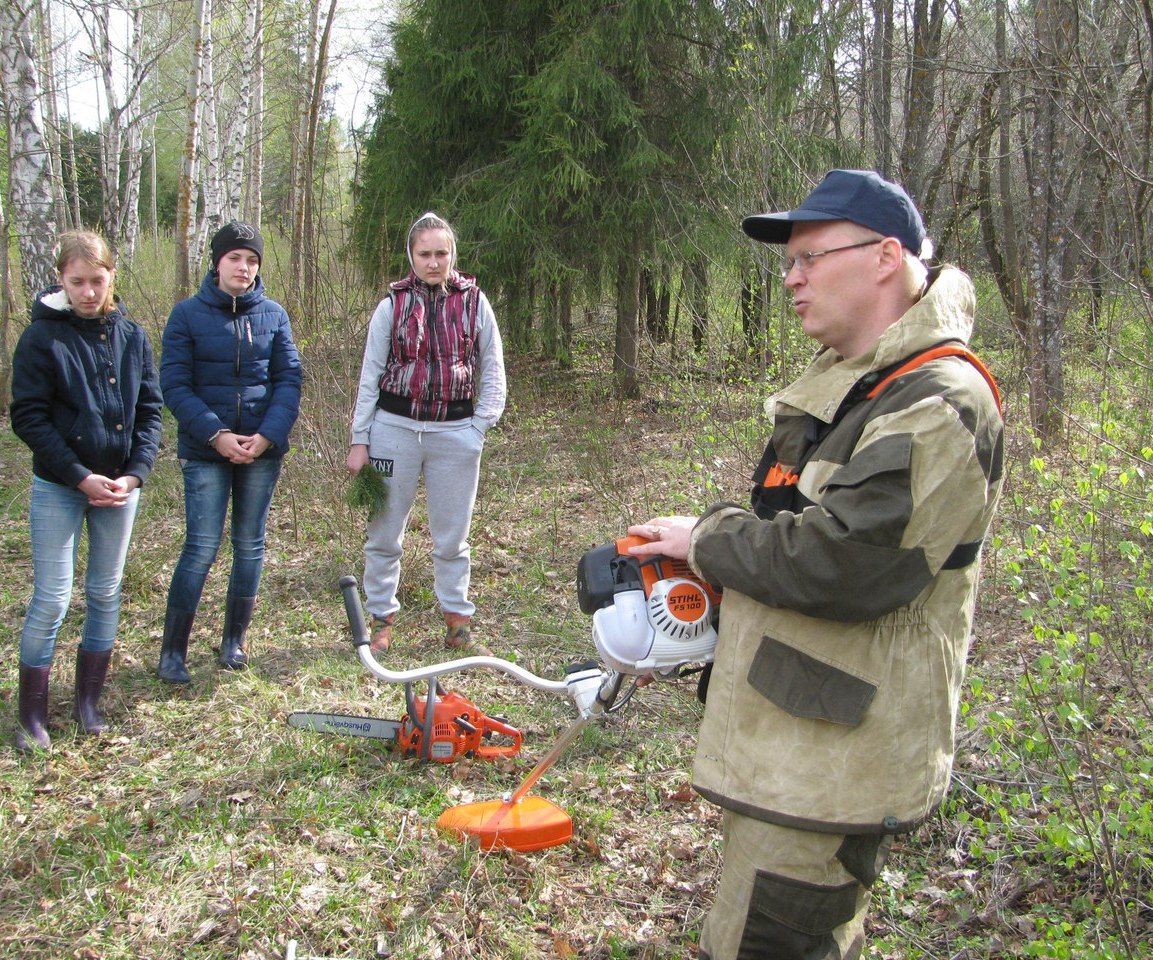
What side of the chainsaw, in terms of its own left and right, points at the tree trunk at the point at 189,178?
right

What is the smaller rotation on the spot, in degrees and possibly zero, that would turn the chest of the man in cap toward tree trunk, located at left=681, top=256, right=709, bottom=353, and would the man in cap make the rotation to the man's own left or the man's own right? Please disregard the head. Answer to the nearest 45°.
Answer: approximately 90° to the man's own right

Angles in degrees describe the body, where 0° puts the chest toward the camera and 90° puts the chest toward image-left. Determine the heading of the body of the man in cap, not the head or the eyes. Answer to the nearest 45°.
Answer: approximately 90°

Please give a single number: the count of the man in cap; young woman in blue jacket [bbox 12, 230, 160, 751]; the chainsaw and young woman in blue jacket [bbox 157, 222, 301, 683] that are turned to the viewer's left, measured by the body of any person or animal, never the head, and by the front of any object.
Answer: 2

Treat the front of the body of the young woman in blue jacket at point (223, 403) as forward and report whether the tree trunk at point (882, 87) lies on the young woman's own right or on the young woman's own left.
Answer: on the young woman's own left

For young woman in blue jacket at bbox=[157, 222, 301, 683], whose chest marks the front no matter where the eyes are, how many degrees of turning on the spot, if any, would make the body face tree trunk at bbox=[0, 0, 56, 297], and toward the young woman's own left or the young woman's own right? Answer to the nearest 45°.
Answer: approximately 180°

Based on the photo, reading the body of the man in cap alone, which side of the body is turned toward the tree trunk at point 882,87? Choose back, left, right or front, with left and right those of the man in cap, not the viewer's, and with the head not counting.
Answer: right

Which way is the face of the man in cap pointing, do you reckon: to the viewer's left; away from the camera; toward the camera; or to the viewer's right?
to the viewer's left

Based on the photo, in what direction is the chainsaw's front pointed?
to the viewer's left

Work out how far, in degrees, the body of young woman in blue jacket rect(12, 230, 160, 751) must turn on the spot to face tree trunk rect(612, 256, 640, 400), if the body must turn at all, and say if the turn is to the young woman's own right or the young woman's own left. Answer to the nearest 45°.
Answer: approximately 90° to the young woman's own left

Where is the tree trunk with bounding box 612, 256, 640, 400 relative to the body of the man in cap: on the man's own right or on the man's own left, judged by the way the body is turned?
on the man's own right

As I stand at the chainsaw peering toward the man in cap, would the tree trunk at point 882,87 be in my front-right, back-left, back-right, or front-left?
back-left

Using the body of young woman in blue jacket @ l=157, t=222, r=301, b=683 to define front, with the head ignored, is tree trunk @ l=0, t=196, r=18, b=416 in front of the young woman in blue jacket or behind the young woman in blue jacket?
behind

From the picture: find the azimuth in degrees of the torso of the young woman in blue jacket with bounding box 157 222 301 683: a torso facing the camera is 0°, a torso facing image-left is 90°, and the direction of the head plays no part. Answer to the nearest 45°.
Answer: approximately 0°

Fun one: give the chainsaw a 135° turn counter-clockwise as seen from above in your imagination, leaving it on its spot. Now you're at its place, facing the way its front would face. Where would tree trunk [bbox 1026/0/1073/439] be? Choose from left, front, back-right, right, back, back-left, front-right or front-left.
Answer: left

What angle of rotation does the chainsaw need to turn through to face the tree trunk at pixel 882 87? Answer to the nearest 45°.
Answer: approximately 135° to its right
